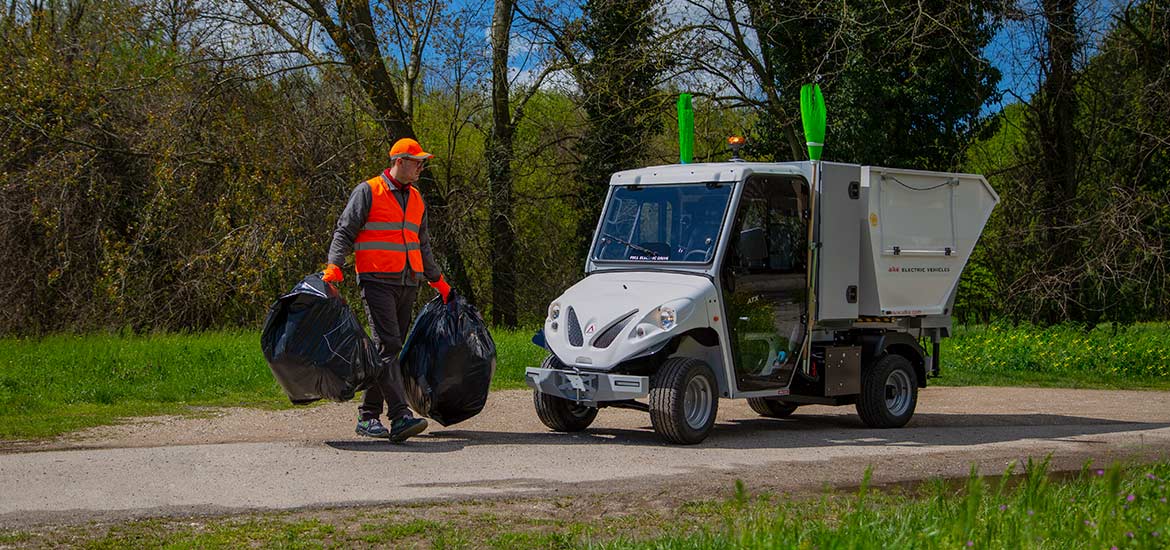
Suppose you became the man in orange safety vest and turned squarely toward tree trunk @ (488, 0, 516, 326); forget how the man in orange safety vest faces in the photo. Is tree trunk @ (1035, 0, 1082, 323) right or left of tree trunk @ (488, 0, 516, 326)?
right

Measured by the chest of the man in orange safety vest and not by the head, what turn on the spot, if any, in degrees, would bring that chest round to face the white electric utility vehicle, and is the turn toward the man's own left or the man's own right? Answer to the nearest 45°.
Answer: approximately 45° to the man's own left

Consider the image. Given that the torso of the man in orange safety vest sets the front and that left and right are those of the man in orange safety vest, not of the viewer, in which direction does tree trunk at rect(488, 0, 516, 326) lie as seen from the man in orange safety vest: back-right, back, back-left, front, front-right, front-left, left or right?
back-left

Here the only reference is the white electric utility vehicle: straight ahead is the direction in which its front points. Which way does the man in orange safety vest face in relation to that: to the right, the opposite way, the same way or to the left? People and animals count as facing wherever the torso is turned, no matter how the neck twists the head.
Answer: to the left

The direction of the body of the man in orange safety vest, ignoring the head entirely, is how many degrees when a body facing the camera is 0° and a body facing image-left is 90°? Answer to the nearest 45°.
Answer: approximately 315°

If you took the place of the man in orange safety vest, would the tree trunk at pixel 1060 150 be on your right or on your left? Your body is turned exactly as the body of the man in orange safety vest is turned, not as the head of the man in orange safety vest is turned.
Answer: on your left

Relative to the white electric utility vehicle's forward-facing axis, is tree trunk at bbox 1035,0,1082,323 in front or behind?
behind

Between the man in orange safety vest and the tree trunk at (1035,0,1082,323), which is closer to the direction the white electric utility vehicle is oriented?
the man in orange safety vest

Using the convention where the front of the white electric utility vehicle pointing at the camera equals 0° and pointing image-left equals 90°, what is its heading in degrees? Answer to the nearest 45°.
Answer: approximately 45°

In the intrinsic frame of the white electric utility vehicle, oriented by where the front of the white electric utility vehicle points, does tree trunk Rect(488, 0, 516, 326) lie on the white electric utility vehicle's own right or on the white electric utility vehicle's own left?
on the white electric utility vehicle's own right
